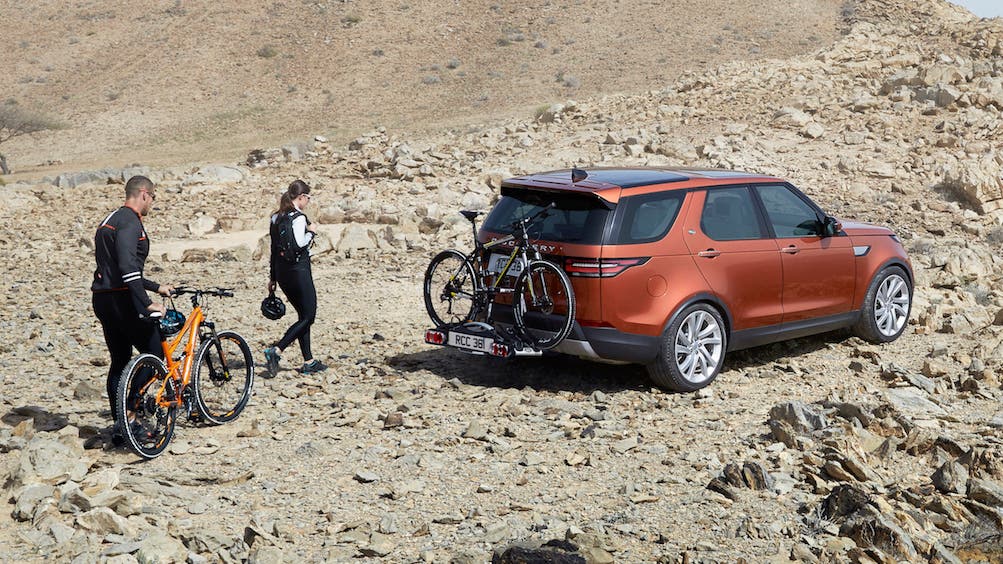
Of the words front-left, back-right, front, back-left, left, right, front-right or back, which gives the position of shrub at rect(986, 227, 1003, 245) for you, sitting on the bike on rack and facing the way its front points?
left

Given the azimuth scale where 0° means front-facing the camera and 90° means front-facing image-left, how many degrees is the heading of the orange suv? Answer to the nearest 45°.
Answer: approximately 225°

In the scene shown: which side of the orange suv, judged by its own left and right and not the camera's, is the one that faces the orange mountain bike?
back

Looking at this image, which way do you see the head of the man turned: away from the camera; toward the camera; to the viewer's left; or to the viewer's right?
to the viewer's right

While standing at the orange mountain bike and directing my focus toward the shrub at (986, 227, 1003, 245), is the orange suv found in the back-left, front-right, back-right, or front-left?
front-right

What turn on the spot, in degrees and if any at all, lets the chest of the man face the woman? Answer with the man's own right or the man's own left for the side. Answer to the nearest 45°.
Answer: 0° — they already face them

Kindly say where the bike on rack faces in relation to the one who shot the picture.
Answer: facing the viewer and to the right of the viewer

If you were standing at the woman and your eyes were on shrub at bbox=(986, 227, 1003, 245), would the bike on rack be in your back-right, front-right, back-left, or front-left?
front-right

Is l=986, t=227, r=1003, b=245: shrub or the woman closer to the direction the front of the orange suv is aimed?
the shrub

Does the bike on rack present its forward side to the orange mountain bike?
no

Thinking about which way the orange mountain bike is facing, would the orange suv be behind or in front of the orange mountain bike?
in front

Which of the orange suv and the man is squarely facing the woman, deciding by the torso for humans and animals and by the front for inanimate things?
the man

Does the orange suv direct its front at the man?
no

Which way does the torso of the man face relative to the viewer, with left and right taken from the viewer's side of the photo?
facing away from the viewer and to the right of the viewer
